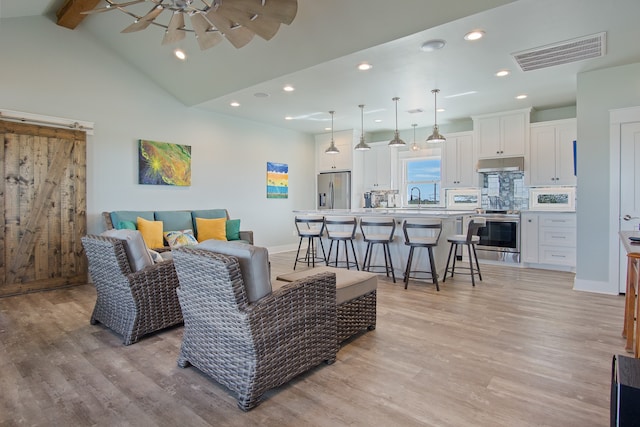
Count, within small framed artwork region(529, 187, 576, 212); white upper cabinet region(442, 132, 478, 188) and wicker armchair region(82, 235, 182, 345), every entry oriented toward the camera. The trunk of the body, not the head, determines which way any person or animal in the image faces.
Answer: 2

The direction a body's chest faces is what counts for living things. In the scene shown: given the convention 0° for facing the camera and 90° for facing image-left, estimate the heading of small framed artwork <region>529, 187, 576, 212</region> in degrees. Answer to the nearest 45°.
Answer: approximately 0°

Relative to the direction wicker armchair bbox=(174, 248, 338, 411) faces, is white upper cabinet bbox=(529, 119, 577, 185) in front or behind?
in front

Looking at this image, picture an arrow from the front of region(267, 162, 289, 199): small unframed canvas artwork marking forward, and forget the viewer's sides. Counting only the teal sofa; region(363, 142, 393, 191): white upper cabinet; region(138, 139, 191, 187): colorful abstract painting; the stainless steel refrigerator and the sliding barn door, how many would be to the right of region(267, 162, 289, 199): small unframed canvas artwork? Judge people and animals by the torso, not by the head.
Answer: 3

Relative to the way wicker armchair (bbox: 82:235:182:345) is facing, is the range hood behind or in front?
in front

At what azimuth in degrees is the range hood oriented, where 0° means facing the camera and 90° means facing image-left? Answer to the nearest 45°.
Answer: approximately 0°

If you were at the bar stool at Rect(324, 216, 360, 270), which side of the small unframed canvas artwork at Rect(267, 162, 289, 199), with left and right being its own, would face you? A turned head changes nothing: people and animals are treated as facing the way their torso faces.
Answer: front

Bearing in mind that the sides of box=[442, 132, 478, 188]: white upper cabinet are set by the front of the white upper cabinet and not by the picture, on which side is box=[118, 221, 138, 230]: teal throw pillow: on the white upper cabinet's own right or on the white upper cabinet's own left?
on the white upper cabinet's own right

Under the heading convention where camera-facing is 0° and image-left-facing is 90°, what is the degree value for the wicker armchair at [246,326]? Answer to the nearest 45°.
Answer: approximately 225°

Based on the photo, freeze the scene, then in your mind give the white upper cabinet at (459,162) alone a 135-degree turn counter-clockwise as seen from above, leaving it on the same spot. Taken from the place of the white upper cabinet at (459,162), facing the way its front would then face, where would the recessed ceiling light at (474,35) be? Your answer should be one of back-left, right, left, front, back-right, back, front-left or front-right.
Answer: back-right

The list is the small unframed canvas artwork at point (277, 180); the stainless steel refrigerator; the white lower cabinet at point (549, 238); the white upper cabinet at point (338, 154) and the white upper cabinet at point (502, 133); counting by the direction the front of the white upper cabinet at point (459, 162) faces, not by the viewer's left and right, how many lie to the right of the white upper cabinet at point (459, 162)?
3

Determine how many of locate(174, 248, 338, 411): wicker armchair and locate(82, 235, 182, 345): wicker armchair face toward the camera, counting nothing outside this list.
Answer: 0

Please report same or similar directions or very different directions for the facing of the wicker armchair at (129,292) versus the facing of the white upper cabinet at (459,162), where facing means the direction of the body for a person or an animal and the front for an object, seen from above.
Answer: very different directions
